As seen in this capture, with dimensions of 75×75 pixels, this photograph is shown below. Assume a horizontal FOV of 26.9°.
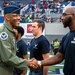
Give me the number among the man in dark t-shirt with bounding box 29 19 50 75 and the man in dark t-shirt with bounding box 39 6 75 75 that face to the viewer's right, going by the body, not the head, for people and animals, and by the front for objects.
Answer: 0

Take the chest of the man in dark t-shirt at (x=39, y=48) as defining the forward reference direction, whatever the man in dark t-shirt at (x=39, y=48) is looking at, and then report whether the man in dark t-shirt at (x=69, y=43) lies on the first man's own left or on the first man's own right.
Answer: on the first man's own left

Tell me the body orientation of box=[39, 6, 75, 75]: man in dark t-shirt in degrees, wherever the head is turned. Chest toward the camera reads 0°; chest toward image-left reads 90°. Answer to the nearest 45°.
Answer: approximately 45°

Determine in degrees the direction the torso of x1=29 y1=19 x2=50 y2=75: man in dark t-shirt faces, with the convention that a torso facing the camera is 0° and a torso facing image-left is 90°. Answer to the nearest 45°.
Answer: approximately 45°

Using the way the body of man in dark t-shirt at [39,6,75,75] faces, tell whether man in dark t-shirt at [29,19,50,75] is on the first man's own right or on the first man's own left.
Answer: on the first man's own right
